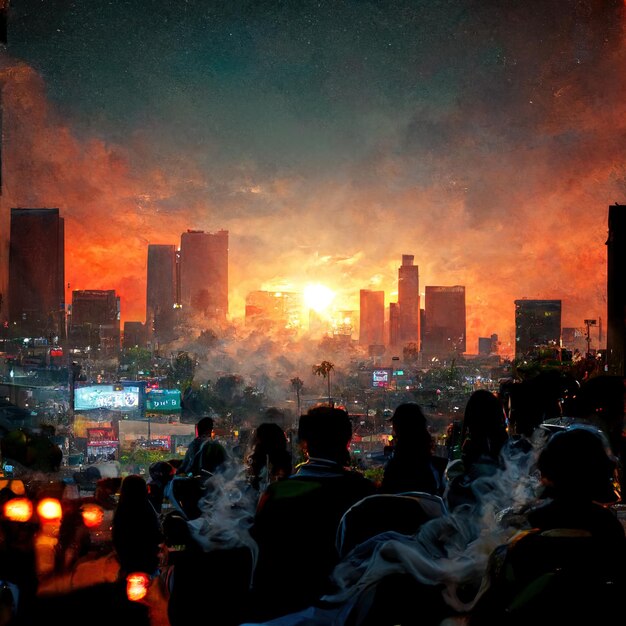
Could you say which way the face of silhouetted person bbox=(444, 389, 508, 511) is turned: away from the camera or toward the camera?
away from the camera

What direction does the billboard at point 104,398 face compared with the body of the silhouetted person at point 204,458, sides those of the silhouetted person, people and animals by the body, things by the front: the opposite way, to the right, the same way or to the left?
the opposite way

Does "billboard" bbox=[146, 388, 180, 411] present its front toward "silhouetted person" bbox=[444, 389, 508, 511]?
yes

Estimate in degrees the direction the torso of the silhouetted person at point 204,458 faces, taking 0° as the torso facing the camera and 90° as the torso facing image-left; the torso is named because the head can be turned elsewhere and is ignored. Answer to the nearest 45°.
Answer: approximately 180°

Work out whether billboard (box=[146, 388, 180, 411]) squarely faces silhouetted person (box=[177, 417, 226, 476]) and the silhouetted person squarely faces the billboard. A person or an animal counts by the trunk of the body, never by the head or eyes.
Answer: yes

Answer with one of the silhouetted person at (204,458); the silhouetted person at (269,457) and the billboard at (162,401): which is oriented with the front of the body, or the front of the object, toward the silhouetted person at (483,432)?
the billboard

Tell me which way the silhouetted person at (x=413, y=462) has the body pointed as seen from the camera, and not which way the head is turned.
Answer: away from the camera

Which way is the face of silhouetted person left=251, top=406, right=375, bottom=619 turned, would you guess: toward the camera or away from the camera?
away from the camera

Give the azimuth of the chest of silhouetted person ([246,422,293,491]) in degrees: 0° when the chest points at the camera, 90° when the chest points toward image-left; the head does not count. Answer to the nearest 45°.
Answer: approximately 180°

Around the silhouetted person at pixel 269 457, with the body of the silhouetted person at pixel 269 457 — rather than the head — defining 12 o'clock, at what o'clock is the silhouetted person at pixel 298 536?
the silhouetted person at pixel 298 536 is roughly at 6 o'clock from the silhouetted person at pixel 269 457.

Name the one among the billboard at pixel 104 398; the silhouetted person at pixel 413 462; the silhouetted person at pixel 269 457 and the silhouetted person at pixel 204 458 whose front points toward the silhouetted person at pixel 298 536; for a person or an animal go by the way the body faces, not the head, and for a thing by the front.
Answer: the billboard

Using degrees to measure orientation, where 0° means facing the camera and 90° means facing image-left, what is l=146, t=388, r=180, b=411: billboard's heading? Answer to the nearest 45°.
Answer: approximately 0°

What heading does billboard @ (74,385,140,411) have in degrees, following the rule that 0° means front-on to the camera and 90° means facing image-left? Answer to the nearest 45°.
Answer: approximately 0°
